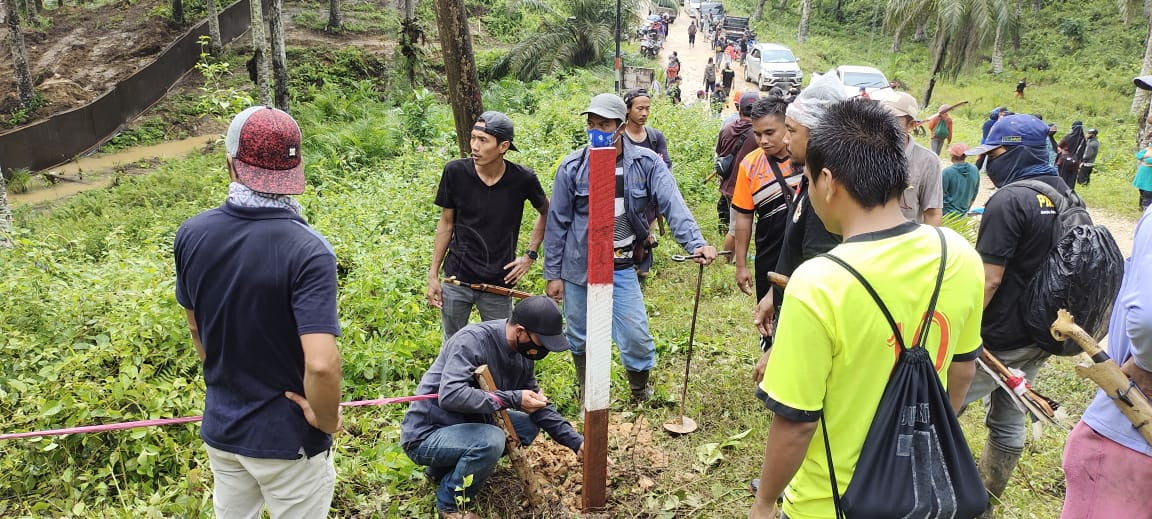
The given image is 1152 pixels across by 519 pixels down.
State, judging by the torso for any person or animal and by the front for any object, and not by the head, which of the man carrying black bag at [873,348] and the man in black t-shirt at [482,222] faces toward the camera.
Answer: the man in black t-shirt

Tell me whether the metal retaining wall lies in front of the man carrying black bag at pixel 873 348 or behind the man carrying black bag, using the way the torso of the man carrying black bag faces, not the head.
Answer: in front

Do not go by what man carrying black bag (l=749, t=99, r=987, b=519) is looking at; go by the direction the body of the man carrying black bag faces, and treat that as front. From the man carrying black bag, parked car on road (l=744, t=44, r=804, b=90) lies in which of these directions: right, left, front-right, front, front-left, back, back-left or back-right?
front-right

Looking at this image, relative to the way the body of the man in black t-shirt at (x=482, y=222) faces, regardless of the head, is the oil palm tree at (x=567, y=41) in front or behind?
behind

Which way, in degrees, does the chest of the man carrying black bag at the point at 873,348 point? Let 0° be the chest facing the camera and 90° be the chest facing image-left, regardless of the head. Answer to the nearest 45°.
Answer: approximately 135°

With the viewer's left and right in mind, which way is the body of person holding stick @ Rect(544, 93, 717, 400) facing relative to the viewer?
facing the viewer

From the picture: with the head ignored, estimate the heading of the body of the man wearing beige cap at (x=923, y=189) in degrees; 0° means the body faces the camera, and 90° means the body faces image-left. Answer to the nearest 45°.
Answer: approximately 45°

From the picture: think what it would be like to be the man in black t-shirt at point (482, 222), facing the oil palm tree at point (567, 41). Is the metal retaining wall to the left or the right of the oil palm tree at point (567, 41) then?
left

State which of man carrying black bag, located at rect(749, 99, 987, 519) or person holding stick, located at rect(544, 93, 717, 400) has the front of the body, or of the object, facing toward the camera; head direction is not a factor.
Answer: the person holding stick

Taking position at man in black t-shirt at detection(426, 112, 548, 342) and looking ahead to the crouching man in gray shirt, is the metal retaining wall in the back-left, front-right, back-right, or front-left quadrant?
back-right

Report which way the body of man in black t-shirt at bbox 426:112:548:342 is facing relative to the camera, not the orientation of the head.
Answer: toward the camera

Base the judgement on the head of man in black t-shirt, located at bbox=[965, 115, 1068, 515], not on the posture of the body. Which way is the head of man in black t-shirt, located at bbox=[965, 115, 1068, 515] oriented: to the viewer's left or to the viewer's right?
to the viewer's left

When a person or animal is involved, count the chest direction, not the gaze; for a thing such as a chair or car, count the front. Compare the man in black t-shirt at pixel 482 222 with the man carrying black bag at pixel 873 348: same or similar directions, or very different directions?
very different directions

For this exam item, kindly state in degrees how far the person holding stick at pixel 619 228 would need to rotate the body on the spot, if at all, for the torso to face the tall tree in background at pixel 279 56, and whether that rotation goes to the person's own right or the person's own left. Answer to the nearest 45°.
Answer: approximately 135° to the person's own right

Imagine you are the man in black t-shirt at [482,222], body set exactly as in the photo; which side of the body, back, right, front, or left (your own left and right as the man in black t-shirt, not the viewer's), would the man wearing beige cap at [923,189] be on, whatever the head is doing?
left

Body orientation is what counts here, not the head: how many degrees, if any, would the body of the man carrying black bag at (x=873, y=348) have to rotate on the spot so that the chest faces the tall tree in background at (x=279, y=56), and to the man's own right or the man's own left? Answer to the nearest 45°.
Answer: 0° — they already face it

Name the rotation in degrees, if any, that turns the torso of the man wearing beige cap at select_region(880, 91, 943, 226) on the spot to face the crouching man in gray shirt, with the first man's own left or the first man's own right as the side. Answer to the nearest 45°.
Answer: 0° — they already face them
